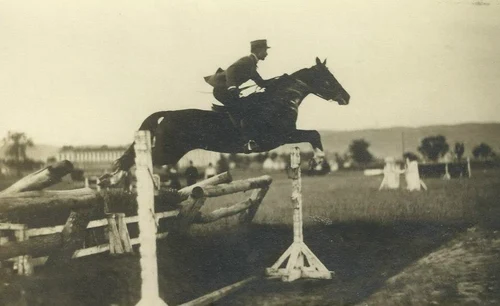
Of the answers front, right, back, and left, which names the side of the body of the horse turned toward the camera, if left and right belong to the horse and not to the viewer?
right

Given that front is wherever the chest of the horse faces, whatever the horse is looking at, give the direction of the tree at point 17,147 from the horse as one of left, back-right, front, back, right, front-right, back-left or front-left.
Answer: back

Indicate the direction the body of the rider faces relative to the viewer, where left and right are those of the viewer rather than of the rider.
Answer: facing to the right of the viewer

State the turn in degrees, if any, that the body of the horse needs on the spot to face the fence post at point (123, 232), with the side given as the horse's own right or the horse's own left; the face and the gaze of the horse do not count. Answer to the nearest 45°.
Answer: approximately 180°

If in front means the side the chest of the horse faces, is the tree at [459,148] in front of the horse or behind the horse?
in front

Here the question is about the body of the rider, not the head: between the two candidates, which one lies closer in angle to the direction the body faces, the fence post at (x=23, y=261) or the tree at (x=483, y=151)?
the tree

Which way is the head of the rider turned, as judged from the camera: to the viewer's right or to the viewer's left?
to the viewer's right
